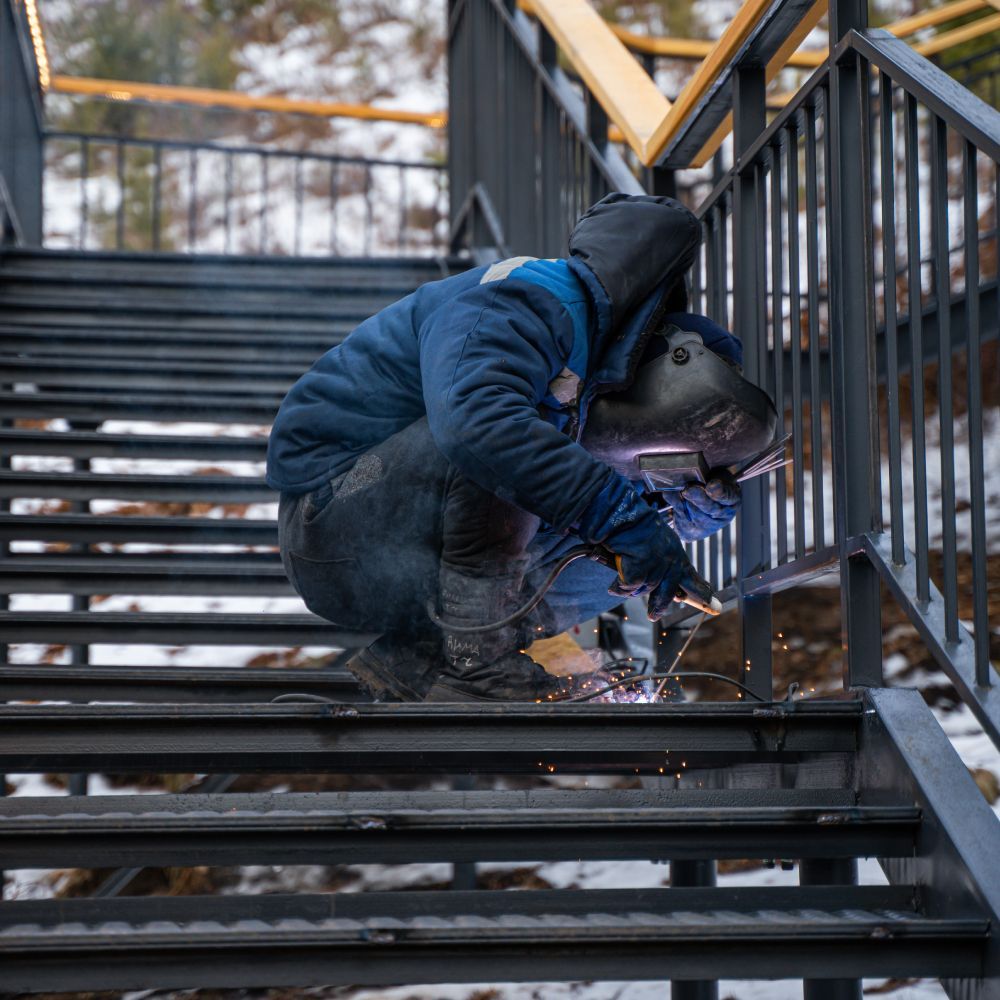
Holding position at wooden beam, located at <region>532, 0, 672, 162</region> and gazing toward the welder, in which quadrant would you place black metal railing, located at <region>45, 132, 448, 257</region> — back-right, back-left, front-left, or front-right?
back-right

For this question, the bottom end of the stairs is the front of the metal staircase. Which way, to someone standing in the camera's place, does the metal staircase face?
facing the viewer

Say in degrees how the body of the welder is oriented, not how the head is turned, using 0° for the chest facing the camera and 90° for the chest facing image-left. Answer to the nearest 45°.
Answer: approximately 270°

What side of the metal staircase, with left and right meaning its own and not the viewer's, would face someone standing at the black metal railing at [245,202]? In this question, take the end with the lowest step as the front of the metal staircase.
back

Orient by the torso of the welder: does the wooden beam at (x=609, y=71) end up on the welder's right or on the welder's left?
on the welder's left
